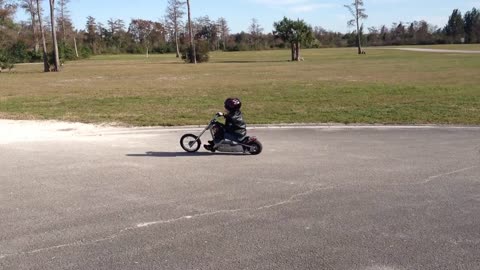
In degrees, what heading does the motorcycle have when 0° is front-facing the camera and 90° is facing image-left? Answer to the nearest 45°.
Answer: approximately 90°
